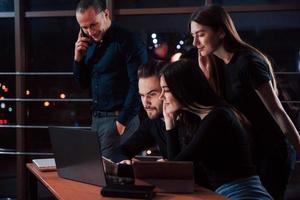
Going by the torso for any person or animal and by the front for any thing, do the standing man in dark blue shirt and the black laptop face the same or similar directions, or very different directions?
very different directions

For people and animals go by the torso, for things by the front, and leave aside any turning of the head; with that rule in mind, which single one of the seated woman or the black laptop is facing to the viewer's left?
the seated woman

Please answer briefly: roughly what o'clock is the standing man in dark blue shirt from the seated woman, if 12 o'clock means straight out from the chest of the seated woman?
The standing man in dark blue shirt is roughly at 2 o'clock from the seated woman.

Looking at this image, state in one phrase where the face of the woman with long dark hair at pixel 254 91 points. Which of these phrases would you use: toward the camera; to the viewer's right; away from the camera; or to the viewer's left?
to the viewer's left

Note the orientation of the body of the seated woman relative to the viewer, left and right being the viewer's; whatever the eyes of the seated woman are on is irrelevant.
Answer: facing to the left of the viewer

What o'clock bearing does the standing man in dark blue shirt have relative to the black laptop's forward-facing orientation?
The standing man in dark blue shirt is roughly at 11 o'clock from the black laptop.

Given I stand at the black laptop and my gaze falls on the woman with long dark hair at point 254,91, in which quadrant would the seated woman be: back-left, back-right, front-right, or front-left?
front-right

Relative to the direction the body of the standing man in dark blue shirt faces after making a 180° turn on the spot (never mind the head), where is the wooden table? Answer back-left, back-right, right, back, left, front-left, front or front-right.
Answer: back-right

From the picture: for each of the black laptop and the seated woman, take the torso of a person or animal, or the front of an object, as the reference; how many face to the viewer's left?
1

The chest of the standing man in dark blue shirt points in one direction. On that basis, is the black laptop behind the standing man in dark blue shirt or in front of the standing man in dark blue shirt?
in front

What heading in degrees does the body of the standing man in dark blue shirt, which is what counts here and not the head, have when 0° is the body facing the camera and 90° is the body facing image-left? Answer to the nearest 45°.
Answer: approximately 45°

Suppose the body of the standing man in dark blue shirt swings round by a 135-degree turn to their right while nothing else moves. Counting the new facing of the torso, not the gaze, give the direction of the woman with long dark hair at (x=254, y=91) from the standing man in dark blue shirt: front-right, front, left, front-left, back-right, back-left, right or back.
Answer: back-right

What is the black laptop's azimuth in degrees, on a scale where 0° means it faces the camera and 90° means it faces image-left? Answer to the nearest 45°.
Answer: approximately 225°
